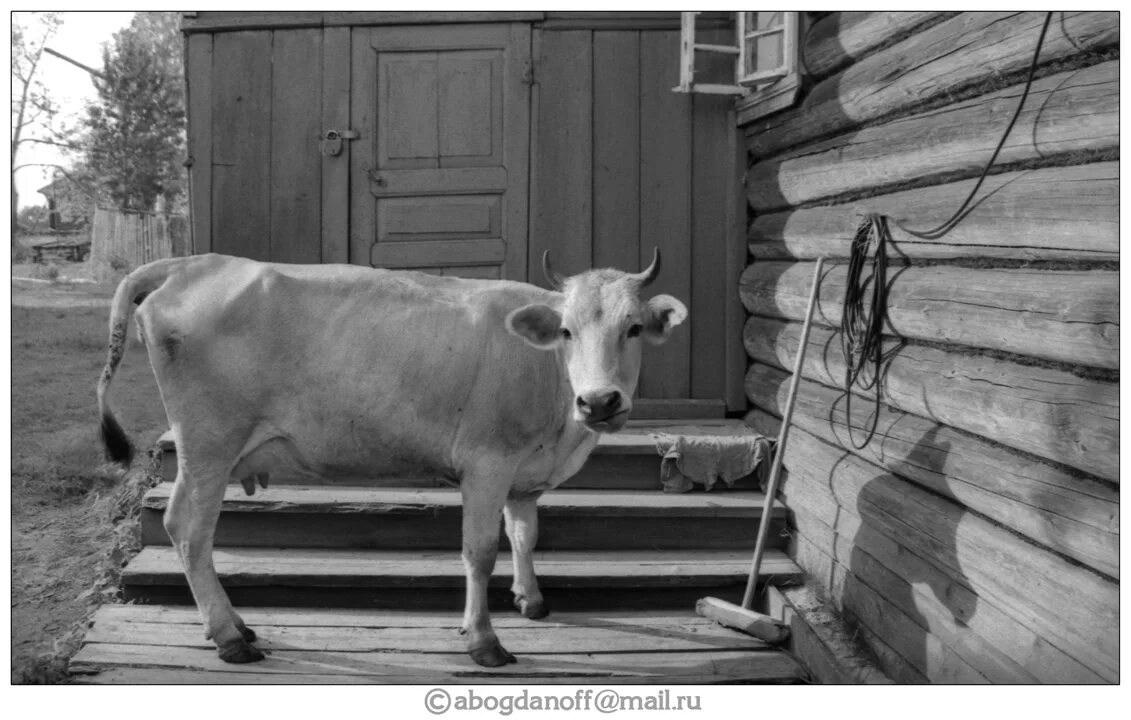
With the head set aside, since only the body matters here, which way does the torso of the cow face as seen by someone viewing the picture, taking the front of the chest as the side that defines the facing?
to the viewer's right

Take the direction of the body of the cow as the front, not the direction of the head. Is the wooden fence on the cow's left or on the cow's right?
on the cow's left

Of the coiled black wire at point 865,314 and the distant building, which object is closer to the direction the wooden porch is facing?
the coiled black wire

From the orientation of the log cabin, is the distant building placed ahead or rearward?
rearward

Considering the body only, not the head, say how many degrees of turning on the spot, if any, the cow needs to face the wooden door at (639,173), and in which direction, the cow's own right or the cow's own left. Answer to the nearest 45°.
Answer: approximately 45° to the cow's own left

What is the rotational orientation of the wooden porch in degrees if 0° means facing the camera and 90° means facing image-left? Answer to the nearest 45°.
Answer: approximately 0°

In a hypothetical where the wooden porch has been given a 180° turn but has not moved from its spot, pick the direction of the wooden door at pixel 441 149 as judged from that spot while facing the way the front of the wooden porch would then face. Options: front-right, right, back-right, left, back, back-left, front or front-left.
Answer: front

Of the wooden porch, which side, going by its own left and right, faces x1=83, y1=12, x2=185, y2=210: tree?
back

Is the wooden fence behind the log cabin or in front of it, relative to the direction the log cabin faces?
behind
